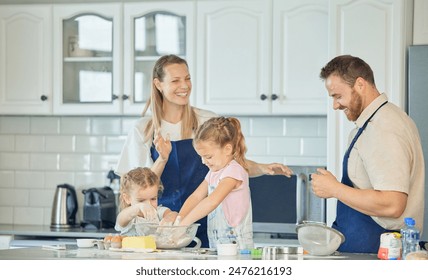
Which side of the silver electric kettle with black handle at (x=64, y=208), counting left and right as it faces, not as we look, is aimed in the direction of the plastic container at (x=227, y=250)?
left

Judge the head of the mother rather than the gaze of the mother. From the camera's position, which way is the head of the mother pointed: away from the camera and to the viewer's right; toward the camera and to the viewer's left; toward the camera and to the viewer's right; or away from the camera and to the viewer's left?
toward the camera and to the viewer's right

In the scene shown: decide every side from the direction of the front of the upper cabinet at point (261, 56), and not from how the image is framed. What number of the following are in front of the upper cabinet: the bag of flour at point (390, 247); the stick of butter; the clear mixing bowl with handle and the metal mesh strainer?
4

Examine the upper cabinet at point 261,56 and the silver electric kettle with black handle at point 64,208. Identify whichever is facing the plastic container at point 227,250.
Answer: the upper cabinet

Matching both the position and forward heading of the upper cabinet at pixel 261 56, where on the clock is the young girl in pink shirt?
The young girl in pink shirt is roughly at 12 o'clock from the upper cabinet.

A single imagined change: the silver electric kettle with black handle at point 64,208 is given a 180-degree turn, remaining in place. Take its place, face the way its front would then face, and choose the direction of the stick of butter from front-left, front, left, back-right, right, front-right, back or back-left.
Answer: right

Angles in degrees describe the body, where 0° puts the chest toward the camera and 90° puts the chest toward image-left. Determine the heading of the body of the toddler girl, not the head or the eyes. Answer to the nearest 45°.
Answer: approximately 315°

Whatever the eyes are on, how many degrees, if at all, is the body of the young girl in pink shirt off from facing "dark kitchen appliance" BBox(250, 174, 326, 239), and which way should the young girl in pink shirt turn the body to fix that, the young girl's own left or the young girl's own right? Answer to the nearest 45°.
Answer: approximately 135° to the young girl's own right

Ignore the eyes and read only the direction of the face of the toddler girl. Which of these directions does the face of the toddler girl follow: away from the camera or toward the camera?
toward the camera

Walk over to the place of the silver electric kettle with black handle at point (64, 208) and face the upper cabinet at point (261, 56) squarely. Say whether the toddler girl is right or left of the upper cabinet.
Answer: right

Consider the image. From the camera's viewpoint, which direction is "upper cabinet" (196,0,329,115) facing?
toward the camera

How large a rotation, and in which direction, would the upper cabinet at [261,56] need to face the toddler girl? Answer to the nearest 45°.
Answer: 0° — it already faces them

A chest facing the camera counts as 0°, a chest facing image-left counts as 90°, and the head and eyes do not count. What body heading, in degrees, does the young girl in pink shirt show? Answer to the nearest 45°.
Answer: approximately 45°

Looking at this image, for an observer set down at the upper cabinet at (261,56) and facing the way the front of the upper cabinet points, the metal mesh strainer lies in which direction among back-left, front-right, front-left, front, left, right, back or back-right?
front
